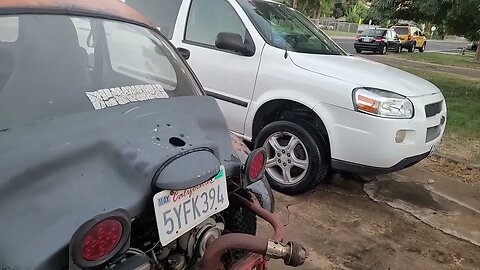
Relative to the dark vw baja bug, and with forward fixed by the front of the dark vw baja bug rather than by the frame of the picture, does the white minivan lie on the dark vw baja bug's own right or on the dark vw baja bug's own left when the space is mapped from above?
on the dark vw baja bug's own right

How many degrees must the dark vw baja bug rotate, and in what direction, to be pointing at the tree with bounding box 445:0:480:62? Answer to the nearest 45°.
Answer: approximately 90° to its right

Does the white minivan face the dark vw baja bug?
no

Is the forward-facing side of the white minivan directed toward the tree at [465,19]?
no

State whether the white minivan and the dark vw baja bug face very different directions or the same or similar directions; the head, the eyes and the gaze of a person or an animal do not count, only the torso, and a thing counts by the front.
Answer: very different directions

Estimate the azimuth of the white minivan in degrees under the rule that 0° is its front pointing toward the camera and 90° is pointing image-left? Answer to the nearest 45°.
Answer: approximately 315°

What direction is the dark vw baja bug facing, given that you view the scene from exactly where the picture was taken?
facing away from the viewer and to the left of the viewer
